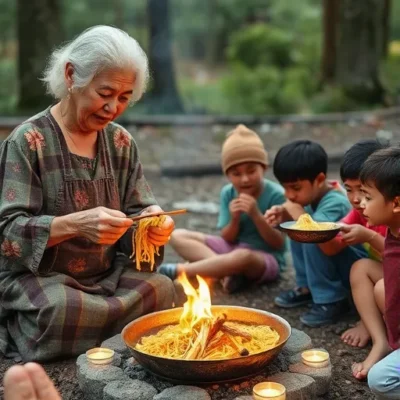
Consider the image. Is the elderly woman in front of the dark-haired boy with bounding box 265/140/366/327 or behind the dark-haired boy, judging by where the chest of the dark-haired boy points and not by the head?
in front

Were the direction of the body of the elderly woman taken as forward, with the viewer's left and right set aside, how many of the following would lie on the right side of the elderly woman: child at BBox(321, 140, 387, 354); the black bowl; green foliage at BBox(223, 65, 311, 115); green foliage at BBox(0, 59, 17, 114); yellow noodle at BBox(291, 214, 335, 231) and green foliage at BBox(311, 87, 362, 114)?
0

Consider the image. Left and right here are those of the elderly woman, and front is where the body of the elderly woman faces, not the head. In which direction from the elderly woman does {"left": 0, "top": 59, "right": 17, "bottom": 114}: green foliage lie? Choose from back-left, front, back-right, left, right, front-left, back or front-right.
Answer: back-left

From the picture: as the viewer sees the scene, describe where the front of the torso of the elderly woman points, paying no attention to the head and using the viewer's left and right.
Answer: facing the viewer and to the right of the viewer

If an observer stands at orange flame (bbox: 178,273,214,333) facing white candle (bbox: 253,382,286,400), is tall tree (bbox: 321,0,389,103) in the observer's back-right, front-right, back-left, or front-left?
back-left

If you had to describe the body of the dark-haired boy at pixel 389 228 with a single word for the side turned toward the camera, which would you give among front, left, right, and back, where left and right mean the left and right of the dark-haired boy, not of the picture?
left

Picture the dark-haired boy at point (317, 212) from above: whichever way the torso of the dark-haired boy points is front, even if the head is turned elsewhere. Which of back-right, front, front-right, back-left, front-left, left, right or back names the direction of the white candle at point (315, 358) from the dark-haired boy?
front-left

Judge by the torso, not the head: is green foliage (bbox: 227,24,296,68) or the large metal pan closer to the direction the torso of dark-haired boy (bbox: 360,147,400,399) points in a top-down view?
the large metal pan

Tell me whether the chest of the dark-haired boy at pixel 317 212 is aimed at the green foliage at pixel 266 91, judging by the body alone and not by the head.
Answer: no

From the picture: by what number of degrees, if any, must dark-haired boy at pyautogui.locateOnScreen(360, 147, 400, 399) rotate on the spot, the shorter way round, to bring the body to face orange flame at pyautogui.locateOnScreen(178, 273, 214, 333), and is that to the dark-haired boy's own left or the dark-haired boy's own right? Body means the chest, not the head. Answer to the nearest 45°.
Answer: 0° — they already face it

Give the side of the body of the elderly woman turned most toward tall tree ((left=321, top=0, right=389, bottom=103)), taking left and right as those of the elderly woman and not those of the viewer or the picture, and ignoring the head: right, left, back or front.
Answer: left

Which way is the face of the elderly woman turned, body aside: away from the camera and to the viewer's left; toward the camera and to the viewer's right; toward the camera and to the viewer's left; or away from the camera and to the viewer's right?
toward the camera and to the viewer's right

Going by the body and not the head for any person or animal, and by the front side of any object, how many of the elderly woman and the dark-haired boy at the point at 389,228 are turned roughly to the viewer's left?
1

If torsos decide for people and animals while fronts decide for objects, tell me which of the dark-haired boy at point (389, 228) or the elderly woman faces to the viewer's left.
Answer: the dark-haired boy

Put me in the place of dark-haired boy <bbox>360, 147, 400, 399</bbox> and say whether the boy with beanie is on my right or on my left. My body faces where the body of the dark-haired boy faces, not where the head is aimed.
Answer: on my right

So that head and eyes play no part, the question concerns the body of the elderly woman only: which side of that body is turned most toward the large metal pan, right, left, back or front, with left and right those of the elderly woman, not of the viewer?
front

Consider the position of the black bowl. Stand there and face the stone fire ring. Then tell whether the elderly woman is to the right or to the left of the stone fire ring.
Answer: right

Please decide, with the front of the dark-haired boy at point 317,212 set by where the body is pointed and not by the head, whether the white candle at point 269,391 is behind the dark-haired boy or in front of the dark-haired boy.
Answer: in front

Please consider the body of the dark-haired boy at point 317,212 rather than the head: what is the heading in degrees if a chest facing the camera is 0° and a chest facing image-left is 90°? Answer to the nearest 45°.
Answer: approximately 45°
